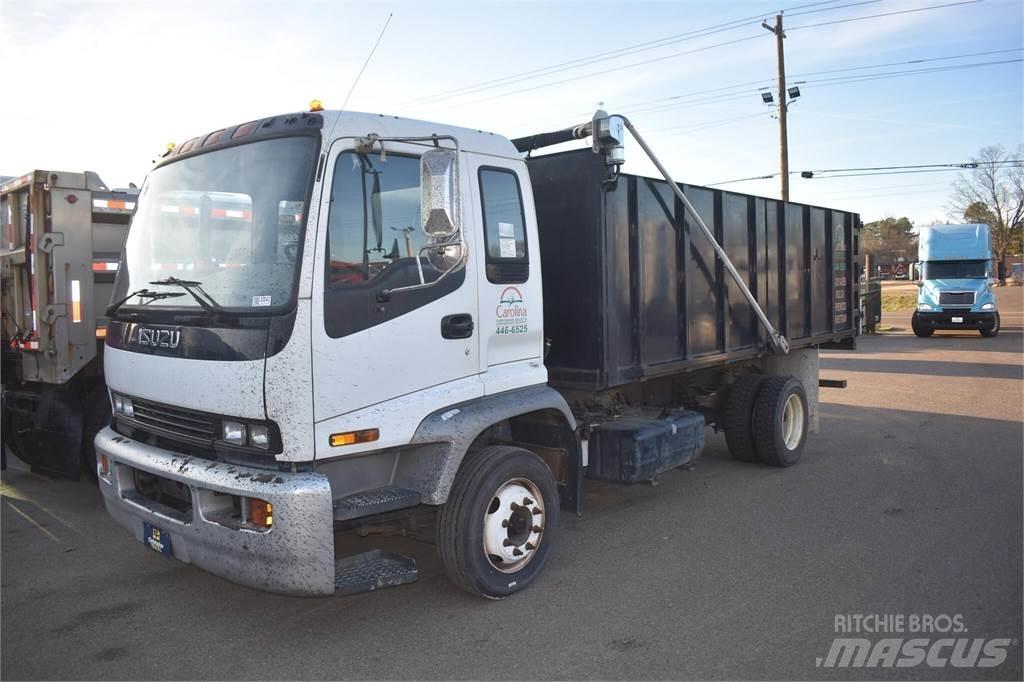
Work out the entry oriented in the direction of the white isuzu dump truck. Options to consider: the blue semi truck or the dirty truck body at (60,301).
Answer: the blue semi truck

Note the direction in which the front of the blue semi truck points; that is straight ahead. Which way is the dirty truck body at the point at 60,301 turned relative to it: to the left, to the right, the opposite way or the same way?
the opposite way

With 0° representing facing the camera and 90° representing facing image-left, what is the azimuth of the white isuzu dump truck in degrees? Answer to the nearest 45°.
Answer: approximately 45°

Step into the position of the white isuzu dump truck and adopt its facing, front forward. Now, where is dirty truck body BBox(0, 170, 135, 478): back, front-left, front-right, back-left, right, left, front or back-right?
right

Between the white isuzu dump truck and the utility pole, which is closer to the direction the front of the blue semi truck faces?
the white isuzu dump truck

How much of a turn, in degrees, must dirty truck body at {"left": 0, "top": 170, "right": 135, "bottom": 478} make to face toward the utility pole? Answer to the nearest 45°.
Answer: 0° — it already faces it

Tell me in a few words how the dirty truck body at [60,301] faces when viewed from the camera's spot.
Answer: facing away from the viewer and to the right of the viewer

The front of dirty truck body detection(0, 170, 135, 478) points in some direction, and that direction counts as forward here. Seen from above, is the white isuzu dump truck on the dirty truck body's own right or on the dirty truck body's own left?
on the dirty truck body's own right

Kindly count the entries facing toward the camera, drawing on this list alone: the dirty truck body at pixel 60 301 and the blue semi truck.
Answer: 1
